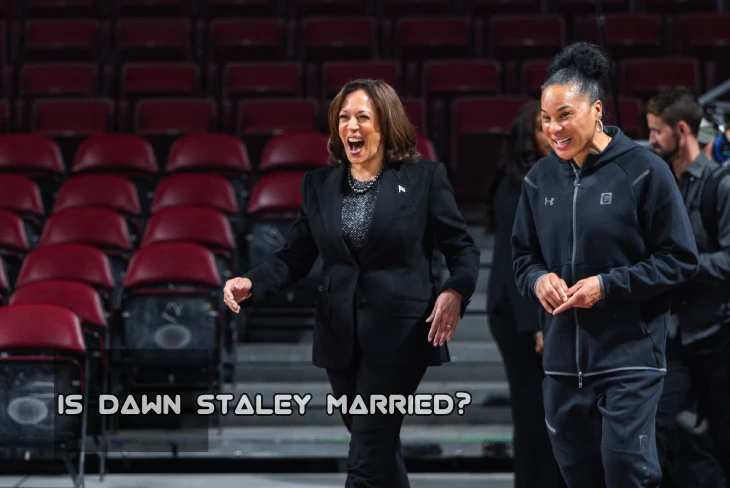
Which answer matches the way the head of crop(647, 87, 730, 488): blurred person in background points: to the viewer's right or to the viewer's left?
to the viewer's left

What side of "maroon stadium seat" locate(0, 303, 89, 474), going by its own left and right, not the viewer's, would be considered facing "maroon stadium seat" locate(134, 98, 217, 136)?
back

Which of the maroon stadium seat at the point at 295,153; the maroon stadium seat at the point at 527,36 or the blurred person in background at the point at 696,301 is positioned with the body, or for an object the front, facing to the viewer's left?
the blurred person in background

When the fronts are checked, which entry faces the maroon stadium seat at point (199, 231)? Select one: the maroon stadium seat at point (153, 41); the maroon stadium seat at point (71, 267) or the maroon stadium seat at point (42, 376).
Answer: the maroon stadium seat at point (153, 41)

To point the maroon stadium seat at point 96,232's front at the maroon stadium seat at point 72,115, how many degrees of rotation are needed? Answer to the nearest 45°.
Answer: approximately 180°

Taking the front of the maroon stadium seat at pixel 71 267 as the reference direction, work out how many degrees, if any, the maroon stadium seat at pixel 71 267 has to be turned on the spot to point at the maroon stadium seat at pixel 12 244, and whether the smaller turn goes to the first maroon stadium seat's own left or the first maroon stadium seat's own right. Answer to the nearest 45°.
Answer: approximately 135° to the first maroon stadium seat's own right

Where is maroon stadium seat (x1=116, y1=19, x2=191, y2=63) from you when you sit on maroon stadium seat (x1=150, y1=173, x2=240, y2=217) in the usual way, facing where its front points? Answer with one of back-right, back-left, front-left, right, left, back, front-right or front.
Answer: back
